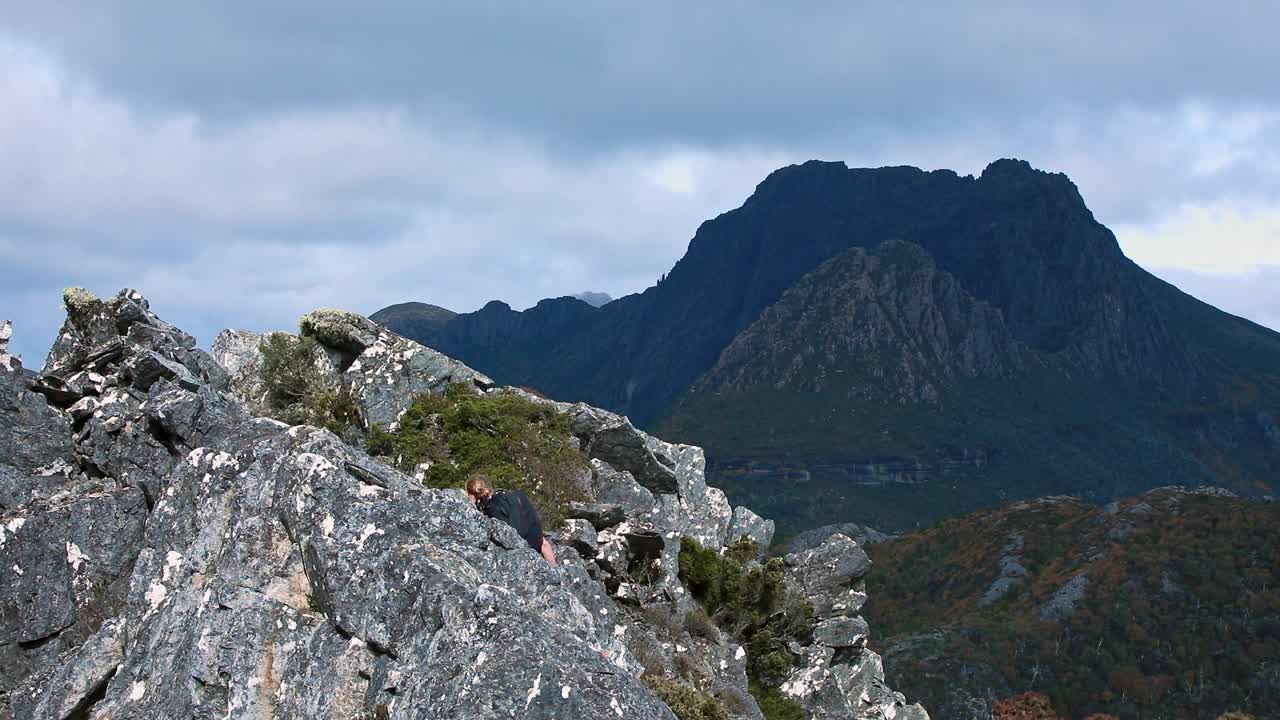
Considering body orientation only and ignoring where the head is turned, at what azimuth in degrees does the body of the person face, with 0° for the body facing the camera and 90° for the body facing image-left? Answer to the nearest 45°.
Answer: approximately 90°

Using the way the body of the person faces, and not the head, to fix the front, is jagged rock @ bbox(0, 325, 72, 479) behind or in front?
in front

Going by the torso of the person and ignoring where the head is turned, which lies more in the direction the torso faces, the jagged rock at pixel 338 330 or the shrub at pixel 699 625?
the jagged rock

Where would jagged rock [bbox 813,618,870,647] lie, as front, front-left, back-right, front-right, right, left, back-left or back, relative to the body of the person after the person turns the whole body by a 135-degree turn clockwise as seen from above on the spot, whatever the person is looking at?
front

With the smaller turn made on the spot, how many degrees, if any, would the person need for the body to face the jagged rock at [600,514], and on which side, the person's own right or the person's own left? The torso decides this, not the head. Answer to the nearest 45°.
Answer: approximately 90° to the person's own right

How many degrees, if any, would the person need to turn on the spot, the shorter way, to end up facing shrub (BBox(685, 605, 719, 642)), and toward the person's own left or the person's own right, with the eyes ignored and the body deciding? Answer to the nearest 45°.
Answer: approximately 135° to the person's own right

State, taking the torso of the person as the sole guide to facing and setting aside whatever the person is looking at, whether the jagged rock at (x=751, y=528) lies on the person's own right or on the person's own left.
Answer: on the person's own right

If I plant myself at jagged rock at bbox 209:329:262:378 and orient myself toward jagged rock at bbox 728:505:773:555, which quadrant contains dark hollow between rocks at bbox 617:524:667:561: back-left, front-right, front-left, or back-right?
front-right

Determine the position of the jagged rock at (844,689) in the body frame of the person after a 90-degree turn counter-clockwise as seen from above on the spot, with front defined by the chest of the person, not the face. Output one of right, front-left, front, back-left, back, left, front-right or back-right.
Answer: back-left

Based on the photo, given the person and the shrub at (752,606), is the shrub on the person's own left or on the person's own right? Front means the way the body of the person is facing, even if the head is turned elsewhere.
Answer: on the person's own right

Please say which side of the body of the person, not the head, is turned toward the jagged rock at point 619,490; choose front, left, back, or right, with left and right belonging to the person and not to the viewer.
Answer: right

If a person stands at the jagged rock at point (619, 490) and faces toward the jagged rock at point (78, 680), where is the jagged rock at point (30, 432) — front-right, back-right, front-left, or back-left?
front-right
